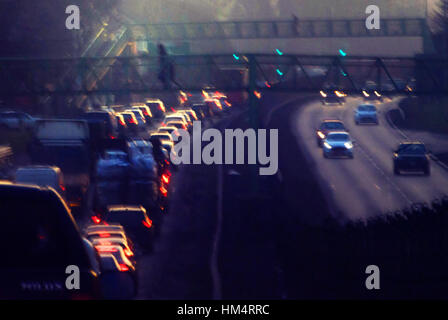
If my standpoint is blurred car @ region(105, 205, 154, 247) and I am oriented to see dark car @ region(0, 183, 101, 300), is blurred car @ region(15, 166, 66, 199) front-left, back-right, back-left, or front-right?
back-right

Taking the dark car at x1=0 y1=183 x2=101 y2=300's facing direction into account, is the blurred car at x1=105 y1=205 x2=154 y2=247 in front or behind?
in front

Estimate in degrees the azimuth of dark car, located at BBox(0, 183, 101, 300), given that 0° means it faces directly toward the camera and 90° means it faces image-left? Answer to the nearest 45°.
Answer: approximately 180°

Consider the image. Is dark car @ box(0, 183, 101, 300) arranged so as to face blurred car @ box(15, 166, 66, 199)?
yes

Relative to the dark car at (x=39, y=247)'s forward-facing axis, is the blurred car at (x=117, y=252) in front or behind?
in front

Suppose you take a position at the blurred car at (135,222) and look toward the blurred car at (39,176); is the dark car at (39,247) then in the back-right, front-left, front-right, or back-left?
back-left

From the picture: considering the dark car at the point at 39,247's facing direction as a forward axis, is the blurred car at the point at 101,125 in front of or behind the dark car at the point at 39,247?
in front

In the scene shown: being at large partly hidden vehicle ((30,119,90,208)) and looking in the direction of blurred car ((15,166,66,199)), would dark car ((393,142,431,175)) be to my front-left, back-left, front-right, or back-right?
back-left
